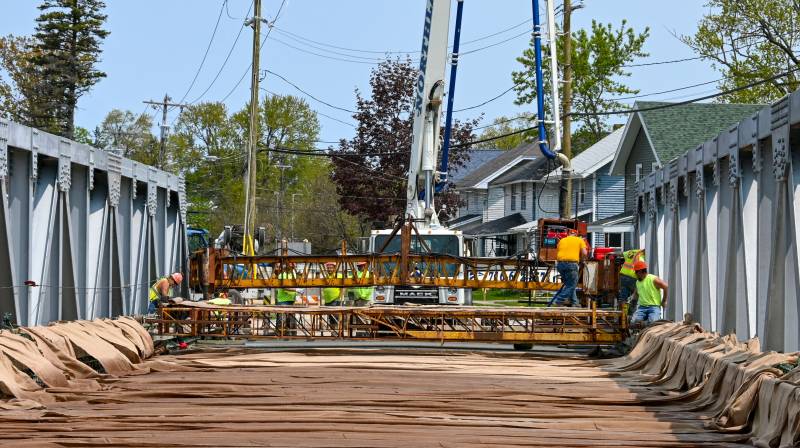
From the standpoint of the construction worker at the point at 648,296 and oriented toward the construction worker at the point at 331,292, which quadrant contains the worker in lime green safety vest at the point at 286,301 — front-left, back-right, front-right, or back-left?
front-left

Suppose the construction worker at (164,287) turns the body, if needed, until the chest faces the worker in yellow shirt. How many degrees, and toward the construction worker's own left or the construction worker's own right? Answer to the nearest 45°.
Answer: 0° — they already face them

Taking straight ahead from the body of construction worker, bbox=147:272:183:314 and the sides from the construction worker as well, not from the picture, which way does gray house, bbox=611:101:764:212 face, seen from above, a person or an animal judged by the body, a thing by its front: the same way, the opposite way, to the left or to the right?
the opposite way

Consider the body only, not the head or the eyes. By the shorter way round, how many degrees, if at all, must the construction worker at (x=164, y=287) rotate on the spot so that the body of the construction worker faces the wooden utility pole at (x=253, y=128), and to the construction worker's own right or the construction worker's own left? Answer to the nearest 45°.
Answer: approximately 90° to the construction worker's own left

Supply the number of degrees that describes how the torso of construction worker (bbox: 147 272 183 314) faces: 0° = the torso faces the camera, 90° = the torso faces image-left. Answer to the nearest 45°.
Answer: approximately 270°

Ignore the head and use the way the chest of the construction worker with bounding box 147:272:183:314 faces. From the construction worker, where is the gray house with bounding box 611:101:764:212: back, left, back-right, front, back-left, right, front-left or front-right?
front-left

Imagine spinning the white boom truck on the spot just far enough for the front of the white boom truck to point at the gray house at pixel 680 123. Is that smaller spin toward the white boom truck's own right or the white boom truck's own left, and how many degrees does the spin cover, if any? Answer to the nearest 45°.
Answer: approximately 135° to the white boom truck's own left

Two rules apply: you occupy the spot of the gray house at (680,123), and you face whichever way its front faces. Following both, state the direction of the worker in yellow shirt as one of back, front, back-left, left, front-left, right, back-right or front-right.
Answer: front-left

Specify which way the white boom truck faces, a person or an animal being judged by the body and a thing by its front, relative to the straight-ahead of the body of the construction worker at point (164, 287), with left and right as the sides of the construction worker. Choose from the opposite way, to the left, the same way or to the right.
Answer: to the right

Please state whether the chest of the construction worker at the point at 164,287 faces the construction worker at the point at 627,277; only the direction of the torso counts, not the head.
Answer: yes

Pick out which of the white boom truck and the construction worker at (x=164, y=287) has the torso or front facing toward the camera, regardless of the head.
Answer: the white boom truck

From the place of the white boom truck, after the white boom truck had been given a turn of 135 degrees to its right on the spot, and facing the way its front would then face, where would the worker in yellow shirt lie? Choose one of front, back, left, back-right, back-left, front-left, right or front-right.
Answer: back

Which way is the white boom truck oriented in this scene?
toward the camera

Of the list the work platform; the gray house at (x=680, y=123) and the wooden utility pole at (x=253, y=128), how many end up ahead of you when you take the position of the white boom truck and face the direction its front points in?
1

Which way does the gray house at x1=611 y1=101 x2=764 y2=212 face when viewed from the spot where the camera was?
facing the viewer and to the left of the viewer

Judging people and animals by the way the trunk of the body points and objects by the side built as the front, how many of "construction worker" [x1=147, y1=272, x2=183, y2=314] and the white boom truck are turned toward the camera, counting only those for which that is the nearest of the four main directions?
1
